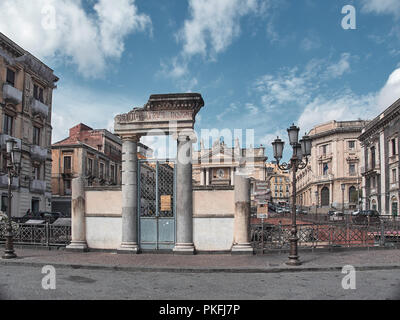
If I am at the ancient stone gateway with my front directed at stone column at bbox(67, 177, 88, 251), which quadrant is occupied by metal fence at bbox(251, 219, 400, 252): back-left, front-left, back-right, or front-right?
back-right
